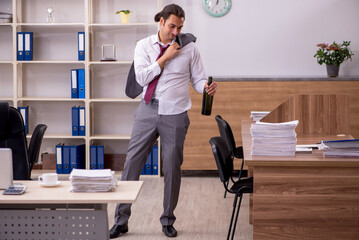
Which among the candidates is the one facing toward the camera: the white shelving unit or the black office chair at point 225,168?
the white shelving unit

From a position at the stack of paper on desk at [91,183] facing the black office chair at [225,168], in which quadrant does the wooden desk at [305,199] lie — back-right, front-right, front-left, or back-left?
front-right

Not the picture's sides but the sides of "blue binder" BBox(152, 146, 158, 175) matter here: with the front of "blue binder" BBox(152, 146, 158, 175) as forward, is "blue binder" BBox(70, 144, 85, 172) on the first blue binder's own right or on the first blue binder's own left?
on the first blue binder's own right

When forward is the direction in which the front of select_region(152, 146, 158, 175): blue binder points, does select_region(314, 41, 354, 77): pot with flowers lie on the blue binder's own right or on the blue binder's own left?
on the blue binder's own left

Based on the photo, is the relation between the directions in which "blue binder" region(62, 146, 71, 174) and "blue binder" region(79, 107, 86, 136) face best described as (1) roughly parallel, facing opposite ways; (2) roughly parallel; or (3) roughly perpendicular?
roughly parallel

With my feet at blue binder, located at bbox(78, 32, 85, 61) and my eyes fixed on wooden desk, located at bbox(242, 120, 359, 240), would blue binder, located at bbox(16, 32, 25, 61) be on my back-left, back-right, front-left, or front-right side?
back-right

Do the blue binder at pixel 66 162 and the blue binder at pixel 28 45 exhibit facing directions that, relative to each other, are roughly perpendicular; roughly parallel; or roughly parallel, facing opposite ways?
roughly parallel

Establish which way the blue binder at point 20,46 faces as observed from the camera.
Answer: facing the viewer

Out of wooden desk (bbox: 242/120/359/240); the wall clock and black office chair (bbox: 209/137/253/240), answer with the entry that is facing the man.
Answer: the wall clock

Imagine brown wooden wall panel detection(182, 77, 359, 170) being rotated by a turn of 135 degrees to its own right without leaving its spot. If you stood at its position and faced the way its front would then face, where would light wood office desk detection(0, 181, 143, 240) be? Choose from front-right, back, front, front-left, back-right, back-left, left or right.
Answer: back-left

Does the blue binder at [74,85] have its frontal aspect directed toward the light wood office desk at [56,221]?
yes
